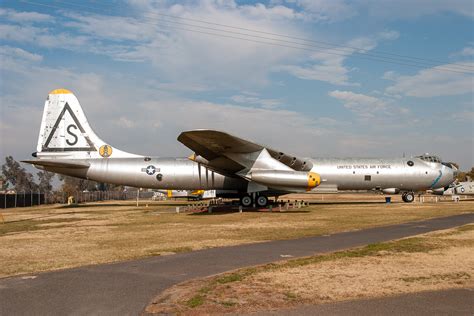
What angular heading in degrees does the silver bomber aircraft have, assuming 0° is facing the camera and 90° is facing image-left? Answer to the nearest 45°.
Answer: approximately 270°
